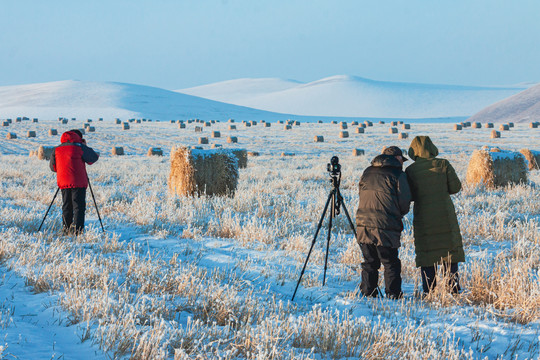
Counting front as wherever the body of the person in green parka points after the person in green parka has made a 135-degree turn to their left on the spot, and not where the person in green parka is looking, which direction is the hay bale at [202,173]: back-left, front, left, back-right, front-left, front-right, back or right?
right

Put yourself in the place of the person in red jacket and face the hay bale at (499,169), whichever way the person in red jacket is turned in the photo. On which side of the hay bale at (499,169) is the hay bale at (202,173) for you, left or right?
left

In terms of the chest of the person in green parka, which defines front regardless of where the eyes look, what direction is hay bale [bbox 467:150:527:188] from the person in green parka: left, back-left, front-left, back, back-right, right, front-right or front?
front

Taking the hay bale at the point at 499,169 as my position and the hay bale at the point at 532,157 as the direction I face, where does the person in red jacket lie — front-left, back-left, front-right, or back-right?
back-left

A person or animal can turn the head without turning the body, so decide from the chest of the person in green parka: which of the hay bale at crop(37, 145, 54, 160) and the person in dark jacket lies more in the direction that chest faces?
the hay bale

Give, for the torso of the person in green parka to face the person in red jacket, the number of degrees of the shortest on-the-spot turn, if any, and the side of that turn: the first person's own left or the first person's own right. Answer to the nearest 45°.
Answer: approximately 90° to the first person's own left

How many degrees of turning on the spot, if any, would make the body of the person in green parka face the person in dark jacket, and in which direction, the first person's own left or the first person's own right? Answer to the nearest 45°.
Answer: approximately 135° to the first person's own left

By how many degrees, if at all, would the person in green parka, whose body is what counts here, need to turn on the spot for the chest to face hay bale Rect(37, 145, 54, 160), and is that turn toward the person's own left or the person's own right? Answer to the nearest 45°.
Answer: approximately 45° to the person's own left

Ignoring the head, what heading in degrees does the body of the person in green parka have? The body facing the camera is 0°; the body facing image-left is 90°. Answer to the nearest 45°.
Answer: approximately 180°

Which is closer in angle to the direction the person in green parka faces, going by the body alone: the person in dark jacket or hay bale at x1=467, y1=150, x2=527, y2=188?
the hay bale
